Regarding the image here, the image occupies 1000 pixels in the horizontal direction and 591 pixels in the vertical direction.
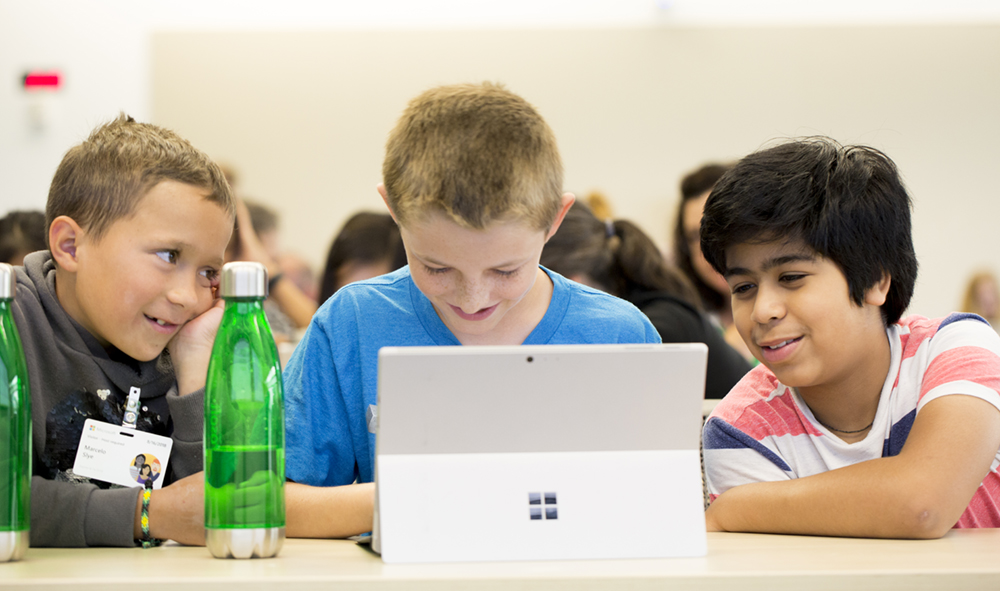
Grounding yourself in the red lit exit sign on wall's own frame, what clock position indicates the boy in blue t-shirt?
The boy in blue t-shirt is roughly at 12 o'clock from the red lit exit sign on wall.

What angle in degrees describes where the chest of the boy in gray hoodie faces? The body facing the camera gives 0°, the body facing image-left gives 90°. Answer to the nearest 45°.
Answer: approximately 315°

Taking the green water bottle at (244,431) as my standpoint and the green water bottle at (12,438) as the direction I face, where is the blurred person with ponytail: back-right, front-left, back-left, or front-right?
back-right

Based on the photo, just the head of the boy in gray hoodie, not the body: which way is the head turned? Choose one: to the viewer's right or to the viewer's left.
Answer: to the viewer's right

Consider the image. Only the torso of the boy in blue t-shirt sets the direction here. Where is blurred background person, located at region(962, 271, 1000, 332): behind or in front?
behind

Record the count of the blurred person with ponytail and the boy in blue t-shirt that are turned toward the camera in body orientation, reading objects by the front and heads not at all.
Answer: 1
